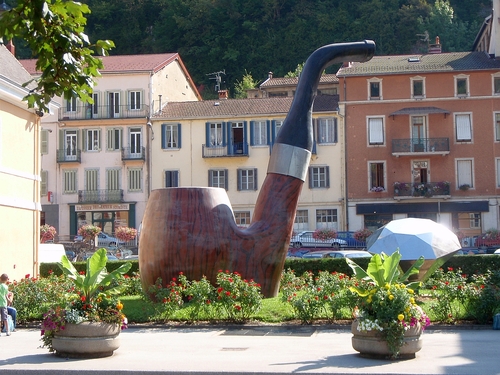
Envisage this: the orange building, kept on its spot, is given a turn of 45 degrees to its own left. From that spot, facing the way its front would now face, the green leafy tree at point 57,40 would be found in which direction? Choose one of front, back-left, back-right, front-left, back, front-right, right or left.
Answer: front-right

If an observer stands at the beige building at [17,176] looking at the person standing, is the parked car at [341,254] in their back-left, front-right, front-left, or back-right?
back-left

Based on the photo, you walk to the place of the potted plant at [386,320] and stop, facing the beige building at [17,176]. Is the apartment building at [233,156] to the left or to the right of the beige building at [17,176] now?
right

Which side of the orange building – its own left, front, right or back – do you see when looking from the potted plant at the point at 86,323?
front

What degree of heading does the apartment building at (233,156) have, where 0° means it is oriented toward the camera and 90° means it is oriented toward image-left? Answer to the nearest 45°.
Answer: approximately 0°

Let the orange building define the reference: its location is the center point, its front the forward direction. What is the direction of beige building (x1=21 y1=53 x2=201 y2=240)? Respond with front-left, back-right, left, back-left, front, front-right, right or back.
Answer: right

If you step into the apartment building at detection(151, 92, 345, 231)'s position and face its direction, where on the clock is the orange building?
The orange building is roughly at 9 o'clock from the apartment building.

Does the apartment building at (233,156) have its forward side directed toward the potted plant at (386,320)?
yes

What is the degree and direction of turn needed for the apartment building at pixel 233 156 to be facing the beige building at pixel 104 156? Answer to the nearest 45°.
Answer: approximately 90° to its right
